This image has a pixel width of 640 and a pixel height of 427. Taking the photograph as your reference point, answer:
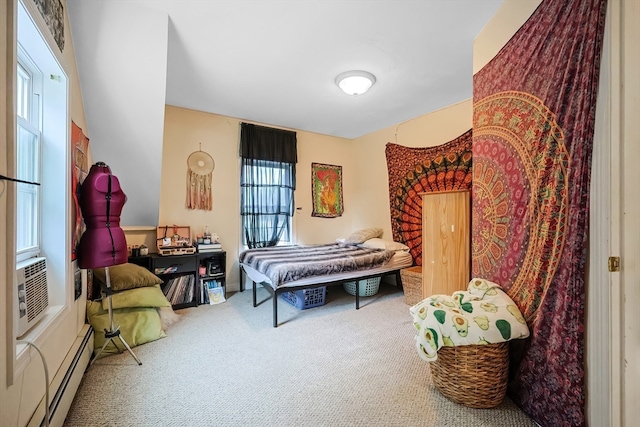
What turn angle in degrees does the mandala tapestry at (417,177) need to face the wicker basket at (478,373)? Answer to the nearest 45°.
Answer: approximately 45° to its left

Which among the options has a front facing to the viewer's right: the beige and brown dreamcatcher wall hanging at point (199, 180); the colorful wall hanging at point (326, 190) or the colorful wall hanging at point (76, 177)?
the colorful wall hanging at point (76, 177)

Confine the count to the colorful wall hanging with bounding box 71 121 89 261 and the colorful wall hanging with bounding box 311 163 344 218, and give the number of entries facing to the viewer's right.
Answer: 1

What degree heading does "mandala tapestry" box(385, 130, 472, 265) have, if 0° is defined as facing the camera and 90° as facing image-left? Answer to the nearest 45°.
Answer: approximately 45°

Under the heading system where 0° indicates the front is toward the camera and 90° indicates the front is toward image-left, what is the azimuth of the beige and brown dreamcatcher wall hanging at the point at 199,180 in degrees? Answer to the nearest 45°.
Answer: approximately 0°

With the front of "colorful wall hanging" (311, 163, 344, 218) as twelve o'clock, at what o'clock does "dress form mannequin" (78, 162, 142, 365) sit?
The dress form mannequin is roughly at 1 o'clock from the colorful wall hanging.

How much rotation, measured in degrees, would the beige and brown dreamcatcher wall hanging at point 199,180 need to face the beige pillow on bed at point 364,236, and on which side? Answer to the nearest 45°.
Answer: approximately 90° to its left

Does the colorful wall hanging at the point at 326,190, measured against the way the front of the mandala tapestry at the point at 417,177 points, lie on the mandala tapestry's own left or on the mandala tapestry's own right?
on the mandala tapestry's own right

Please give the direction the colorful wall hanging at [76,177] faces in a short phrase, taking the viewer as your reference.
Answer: facing to the right of the viewer

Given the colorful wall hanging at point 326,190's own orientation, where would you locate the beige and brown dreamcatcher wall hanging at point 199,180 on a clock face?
the beige and brown dreamcatcher wall hanging at point 199,180 is roughly at 2 o'clock from the colorful wall hanging at point 326,190.

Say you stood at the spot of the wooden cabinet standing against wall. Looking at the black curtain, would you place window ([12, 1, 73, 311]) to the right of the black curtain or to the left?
left

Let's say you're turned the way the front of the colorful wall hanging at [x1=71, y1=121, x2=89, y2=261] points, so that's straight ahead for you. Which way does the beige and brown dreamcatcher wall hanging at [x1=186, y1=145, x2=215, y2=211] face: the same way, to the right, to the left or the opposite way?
to the right
